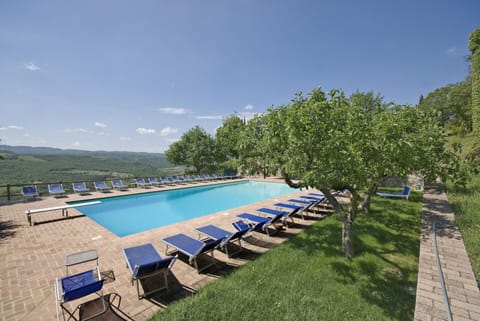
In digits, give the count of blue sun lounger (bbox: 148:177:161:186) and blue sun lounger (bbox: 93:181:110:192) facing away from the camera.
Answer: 0

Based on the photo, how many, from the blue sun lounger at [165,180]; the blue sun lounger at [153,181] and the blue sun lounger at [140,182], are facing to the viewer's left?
0

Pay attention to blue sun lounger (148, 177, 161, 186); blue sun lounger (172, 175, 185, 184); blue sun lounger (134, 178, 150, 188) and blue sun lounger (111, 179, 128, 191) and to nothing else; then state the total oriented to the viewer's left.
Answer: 0

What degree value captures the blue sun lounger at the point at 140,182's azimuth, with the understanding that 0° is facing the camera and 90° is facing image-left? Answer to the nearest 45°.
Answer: approximately 315°

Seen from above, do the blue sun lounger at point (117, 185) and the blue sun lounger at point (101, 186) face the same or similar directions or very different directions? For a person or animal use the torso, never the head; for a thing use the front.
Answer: same or similar directions

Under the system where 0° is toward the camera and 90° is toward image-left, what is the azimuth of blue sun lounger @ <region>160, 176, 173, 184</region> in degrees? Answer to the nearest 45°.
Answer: approximately 315°

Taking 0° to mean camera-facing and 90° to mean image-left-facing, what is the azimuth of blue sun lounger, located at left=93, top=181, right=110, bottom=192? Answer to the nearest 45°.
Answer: approximately 315°

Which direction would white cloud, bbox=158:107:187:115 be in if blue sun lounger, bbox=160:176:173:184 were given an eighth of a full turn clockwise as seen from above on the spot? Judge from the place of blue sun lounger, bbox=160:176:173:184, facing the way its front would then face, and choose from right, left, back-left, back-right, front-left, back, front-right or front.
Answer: back

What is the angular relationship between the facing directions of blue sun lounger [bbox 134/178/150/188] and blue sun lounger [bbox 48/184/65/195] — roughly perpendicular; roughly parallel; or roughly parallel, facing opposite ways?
roughly parallel

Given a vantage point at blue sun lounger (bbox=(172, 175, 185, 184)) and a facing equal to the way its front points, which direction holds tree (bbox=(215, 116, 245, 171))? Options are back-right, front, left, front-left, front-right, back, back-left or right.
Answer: left

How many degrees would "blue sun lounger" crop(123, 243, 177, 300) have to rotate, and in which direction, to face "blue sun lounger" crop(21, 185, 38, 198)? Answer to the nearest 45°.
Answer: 0° — it already faces it

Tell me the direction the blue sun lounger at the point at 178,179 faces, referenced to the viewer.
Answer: facing the viewer and to the right of the viewer

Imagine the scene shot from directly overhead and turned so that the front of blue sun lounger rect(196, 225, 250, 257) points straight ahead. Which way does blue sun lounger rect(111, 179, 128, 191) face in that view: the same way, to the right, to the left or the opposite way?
the opposite way

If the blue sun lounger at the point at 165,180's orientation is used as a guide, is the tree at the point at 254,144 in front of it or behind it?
in front
